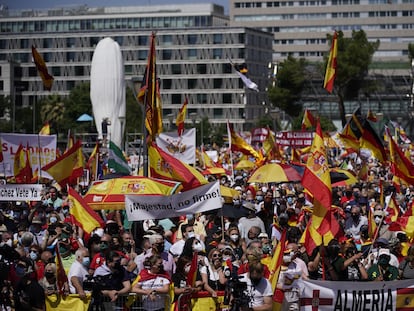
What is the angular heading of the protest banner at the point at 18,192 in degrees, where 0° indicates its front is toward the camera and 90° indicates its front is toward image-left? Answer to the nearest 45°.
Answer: approximately 0°

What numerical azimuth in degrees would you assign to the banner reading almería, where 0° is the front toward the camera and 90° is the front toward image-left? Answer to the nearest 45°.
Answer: approximately 0°

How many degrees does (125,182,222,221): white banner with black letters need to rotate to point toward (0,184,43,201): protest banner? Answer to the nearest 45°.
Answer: approximately 135° to its right

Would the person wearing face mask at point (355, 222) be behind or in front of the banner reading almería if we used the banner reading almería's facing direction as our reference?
behind

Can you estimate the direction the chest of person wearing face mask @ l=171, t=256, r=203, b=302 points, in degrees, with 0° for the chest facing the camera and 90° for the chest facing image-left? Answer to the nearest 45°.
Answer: approximately 315°

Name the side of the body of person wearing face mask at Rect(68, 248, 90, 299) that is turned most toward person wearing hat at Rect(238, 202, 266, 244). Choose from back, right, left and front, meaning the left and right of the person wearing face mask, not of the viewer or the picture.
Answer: left

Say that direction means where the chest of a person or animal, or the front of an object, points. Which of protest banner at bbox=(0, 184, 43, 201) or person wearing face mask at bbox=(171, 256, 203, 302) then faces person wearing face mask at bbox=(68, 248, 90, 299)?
the protest banner
